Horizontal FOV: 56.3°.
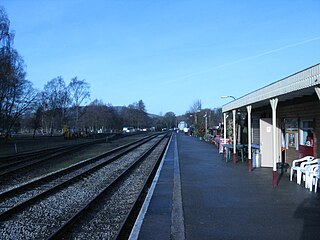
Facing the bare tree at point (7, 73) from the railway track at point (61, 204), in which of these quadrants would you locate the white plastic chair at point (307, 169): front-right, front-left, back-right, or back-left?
back-right

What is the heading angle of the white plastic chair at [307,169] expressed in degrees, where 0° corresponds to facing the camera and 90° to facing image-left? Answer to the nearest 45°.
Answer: approximately 45°

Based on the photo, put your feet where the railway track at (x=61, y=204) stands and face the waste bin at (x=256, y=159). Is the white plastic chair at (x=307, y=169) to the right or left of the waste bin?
right

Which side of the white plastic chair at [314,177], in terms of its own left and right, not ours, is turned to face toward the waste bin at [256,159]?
right

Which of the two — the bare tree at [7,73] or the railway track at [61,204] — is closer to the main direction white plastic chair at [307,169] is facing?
the railway track

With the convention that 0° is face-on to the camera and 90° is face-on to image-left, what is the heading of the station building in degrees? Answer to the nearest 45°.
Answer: approximately 45°

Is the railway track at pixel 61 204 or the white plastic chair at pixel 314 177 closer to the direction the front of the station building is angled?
the railway track

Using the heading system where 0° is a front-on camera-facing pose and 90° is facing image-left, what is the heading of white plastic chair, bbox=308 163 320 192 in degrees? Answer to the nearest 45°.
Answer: approximately 45°
